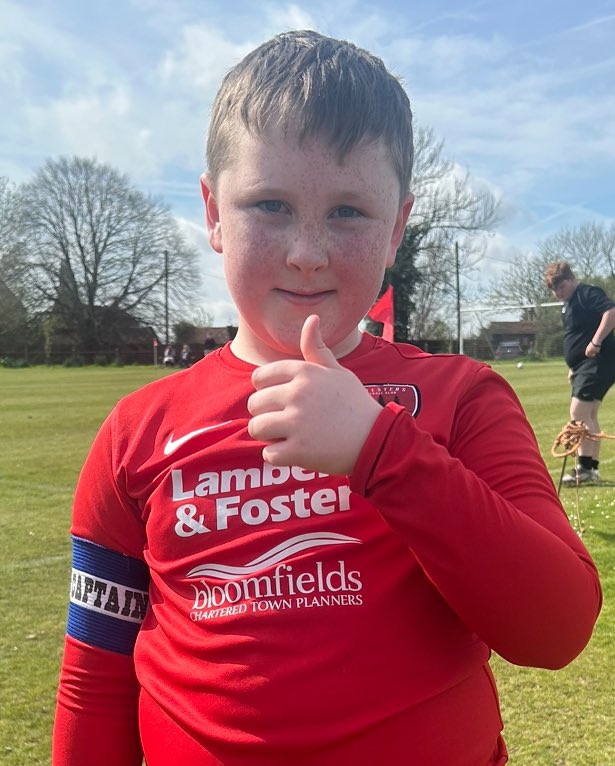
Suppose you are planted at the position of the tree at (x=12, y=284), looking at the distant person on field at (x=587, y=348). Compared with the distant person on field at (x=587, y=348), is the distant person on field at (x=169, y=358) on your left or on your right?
left

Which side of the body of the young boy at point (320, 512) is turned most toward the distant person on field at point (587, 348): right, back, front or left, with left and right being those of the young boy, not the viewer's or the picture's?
back

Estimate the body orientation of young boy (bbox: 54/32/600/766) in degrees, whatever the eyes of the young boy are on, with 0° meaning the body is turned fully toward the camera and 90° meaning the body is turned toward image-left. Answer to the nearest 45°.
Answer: approximately 0°

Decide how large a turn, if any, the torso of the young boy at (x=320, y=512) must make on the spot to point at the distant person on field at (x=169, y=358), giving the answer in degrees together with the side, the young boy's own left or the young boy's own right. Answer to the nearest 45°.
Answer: approximately 180°

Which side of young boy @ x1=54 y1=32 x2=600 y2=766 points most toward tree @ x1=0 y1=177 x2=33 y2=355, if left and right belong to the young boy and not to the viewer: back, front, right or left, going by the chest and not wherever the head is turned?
back

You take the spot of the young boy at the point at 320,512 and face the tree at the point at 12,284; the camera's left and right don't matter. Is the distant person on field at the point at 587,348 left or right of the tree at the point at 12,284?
right
